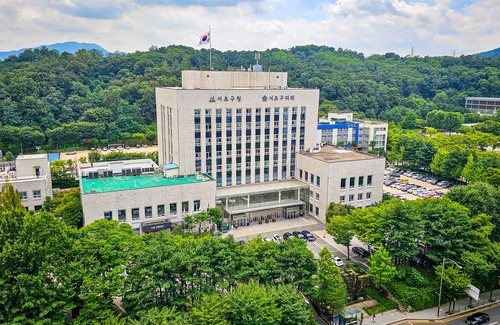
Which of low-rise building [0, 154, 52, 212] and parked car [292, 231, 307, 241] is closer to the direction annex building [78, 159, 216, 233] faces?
the parked car

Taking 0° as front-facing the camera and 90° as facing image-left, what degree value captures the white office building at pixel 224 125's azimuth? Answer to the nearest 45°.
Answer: approximately 0°

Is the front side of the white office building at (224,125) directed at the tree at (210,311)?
yes

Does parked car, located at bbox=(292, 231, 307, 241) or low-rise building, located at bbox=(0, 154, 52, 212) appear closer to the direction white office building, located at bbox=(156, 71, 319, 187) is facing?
the parked car

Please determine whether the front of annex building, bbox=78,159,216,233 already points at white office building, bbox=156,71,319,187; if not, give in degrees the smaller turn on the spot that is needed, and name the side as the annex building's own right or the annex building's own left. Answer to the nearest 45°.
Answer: approximately 135° to the annex building's own left

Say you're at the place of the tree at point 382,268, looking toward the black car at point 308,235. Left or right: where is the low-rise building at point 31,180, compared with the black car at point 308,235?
left

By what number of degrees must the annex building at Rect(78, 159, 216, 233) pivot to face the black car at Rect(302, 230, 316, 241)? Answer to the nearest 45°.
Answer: approximately 90° to its left

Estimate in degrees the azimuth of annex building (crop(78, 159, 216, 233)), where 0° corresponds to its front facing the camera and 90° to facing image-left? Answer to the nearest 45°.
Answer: approximately 0°

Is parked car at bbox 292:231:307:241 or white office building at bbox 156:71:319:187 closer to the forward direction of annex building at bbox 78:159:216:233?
the parked car

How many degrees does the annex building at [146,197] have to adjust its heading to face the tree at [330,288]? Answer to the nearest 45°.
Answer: approximately 45° to its left
